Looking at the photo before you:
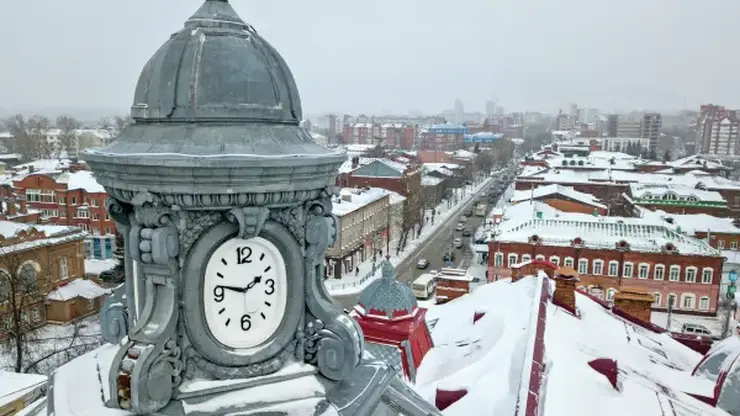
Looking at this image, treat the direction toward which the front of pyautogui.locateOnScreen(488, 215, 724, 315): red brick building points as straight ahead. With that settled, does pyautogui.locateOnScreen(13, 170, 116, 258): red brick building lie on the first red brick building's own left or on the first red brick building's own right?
on the first red brick building's own right

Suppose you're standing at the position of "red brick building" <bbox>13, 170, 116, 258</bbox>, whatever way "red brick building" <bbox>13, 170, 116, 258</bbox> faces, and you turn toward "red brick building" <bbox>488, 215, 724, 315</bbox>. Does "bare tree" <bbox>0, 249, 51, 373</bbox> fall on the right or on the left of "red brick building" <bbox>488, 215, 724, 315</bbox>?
right

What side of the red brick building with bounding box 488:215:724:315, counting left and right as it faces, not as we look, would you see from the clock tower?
front

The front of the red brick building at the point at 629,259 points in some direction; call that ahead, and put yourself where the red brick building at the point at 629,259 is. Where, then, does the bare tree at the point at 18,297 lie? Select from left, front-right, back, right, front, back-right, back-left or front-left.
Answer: front-right

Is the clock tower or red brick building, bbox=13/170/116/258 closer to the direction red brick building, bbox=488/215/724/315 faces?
the clock tower

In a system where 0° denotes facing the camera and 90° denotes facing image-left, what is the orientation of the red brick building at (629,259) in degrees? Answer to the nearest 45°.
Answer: approximately 0°

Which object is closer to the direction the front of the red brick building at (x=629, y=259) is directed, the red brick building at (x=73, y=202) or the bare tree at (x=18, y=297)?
the bare tree
